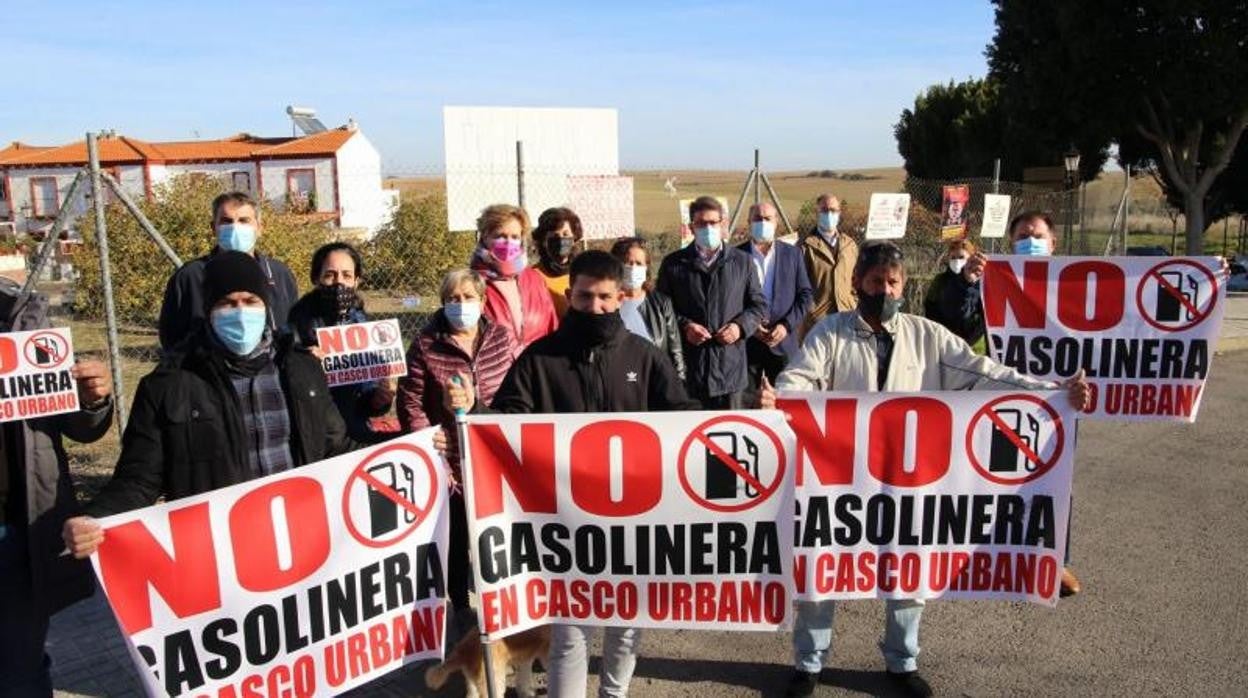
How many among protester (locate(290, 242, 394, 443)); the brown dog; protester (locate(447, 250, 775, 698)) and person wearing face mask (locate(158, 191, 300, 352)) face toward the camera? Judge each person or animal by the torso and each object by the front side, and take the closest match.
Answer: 3

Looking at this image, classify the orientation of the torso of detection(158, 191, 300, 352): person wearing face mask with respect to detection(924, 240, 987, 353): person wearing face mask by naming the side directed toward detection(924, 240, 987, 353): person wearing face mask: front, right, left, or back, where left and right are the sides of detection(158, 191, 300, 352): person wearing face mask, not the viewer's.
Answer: left

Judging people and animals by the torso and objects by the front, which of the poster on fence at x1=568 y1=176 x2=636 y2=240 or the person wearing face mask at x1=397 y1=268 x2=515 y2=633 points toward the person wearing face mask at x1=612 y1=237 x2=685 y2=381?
the poster on fence

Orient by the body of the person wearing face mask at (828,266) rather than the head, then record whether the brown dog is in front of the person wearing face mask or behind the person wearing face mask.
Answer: in front

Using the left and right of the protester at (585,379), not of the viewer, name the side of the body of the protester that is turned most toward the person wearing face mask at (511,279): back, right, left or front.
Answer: back

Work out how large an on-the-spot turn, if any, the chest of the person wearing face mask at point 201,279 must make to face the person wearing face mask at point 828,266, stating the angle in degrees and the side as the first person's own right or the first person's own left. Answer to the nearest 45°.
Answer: approximately 90° to the first person's own left

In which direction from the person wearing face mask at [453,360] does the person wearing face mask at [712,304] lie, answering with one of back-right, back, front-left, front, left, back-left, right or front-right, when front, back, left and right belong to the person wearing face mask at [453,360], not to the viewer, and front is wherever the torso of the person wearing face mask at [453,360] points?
back-left
